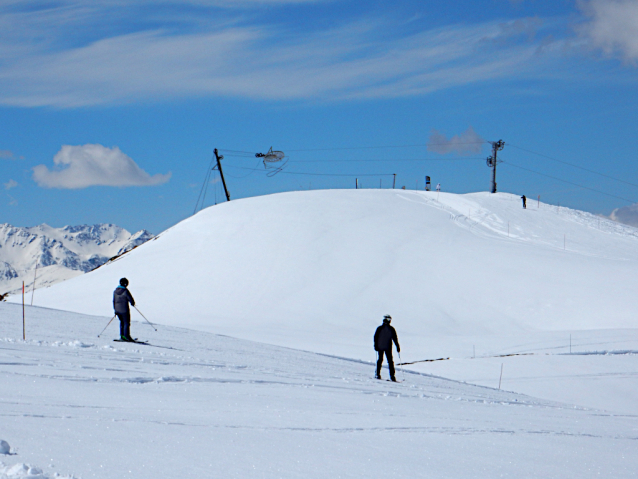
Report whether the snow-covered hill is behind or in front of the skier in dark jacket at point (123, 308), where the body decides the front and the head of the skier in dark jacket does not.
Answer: in front

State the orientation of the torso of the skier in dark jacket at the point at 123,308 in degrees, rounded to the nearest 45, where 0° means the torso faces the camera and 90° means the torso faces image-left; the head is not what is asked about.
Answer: approximately 225°
